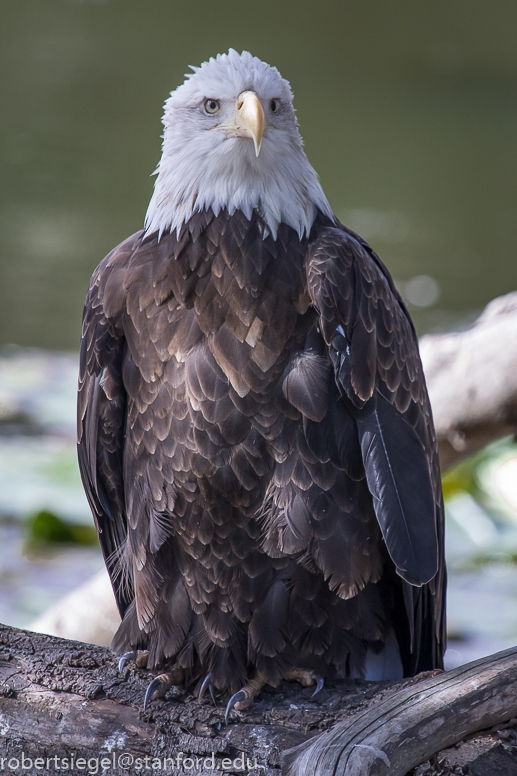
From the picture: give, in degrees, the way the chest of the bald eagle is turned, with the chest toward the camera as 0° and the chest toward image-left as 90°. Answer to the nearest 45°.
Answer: approximately 0°

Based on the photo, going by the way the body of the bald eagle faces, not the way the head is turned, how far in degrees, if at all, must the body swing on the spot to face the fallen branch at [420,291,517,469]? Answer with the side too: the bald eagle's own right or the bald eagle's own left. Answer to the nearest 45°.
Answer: approximately 135° to the bald eagle's own left
